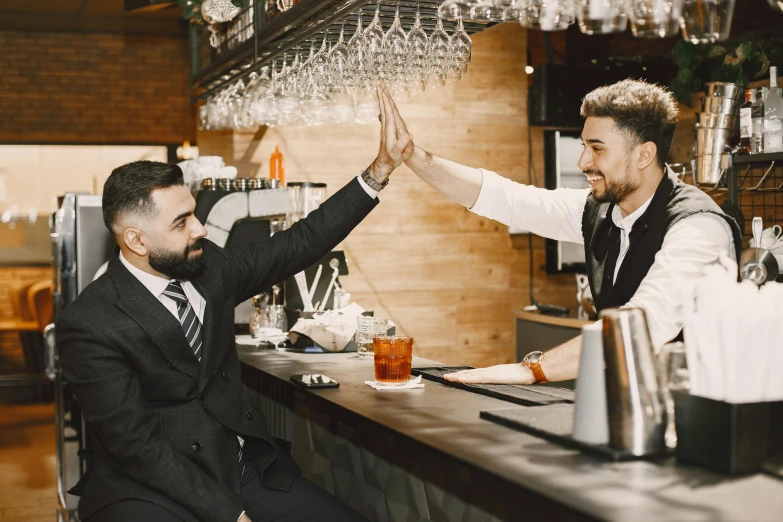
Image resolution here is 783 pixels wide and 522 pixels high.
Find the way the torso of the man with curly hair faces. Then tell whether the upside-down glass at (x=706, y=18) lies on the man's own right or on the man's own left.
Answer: on the man's own left

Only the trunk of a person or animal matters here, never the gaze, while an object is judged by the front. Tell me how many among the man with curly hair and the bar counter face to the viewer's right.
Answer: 0

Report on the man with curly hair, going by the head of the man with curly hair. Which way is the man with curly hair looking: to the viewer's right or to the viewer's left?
to the viewer's left

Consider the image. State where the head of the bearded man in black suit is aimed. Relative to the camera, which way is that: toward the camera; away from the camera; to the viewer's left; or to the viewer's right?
to the viewer's right

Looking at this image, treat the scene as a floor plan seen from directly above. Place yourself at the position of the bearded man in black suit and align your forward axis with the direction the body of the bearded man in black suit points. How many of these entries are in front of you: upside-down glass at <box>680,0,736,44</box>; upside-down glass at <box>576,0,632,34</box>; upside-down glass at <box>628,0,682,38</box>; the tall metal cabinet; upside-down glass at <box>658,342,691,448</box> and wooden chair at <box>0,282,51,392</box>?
4

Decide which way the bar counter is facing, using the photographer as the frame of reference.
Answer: facing the viewer and to the left of the viewer

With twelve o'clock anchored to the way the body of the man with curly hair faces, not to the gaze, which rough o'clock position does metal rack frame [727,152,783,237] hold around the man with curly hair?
The metal rack frame is roughly at 5 o'clock from the man with curly hair.

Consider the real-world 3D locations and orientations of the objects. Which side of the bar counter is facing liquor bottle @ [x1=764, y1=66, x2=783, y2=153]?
back

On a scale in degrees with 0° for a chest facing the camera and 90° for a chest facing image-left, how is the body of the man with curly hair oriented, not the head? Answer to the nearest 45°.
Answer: approximately 45°
